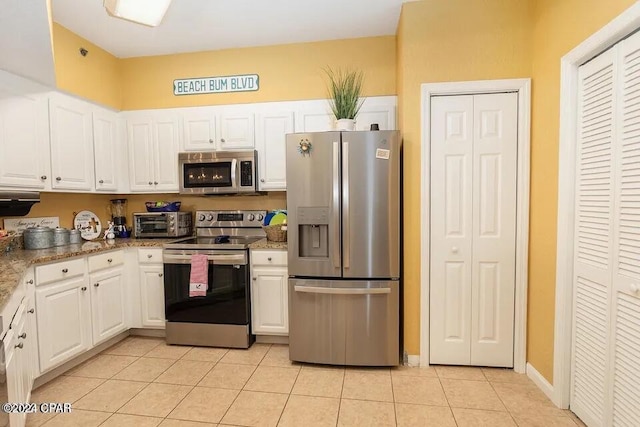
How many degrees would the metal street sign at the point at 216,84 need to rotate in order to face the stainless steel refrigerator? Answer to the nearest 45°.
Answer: approximately 45° to its left

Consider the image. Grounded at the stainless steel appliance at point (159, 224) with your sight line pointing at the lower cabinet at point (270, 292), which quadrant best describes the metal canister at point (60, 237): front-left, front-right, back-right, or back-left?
back-right

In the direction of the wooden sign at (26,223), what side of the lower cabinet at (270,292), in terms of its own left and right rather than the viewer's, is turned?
right

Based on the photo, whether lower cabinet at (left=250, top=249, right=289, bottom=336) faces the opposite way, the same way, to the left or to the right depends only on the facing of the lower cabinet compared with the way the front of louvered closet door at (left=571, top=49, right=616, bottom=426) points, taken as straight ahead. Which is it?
to the left

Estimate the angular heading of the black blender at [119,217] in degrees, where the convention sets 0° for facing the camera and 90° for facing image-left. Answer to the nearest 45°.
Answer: approximately 0°

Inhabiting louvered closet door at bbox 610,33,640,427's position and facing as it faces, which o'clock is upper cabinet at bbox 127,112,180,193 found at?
The upper cabinet is roughly at 1 o'clock from the louvered closet door.

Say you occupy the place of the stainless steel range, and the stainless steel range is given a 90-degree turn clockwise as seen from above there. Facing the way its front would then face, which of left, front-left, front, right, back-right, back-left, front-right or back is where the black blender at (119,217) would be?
front-right
